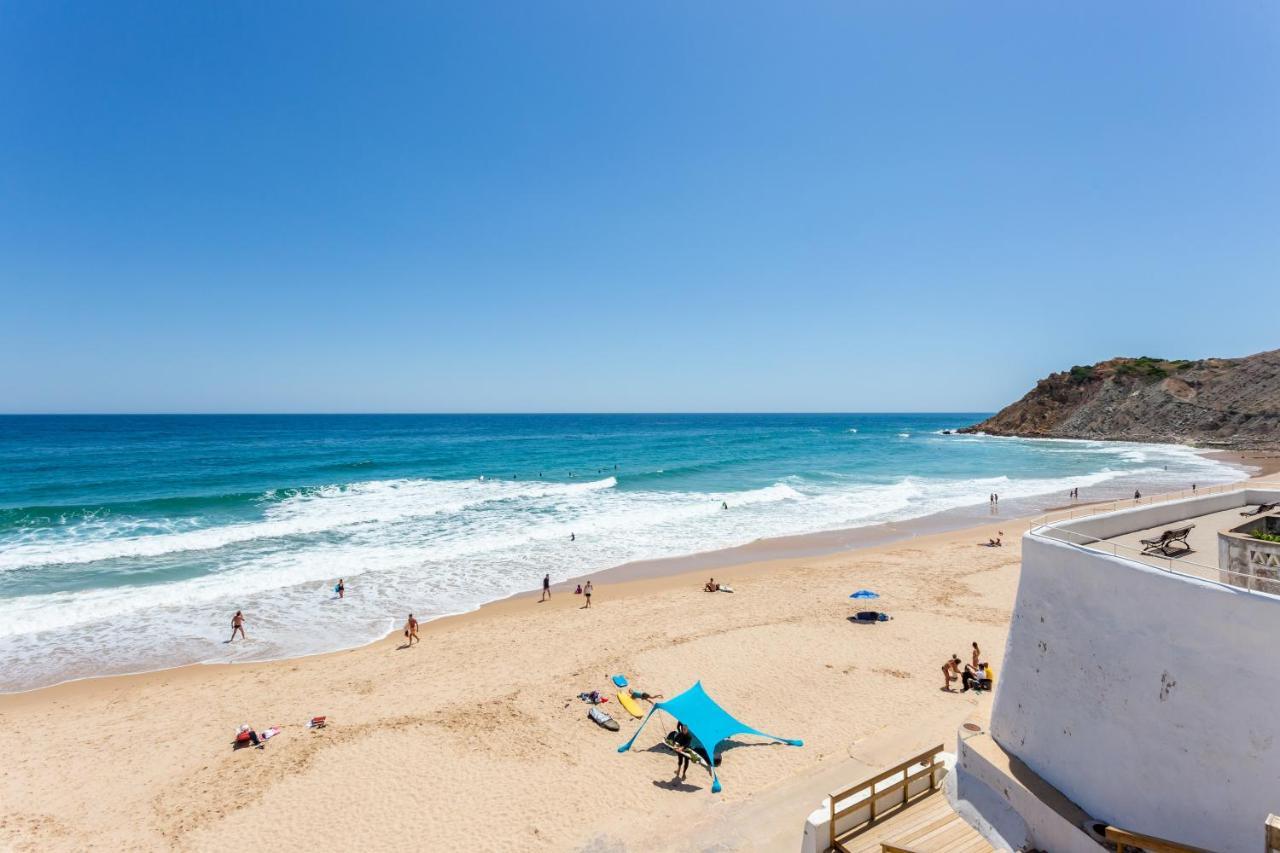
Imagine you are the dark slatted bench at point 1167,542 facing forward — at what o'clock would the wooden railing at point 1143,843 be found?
The wooden railing is roughly at 9 o'clock from the dark slatted bench.

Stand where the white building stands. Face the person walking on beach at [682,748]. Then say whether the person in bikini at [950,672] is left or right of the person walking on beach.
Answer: right

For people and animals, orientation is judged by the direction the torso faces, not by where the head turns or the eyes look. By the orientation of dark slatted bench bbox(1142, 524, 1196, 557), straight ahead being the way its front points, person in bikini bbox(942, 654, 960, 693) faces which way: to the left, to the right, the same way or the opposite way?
the opposite way

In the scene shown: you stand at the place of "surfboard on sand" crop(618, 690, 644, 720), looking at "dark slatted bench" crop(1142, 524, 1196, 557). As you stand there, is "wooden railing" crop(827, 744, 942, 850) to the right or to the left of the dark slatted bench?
right

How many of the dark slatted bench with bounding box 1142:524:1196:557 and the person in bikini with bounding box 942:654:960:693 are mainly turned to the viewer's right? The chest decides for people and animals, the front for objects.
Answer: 1

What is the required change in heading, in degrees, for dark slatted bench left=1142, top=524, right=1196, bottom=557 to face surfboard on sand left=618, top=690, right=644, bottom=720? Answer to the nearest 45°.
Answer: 0° — it already faces it

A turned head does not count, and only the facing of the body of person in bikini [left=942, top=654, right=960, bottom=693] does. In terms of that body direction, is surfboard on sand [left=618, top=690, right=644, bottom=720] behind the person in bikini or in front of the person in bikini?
behind

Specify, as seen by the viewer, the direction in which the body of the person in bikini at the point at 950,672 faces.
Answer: to the viewer's right

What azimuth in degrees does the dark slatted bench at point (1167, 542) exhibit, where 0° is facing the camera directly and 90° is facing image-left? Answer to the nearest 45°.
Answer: approximately 90°
